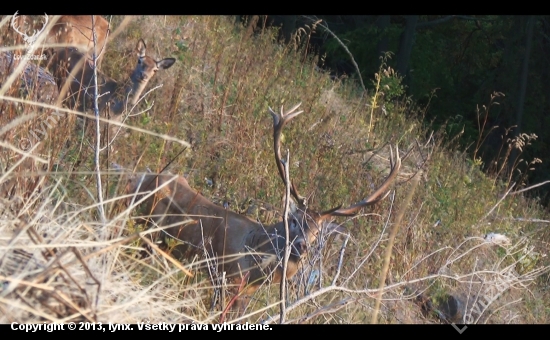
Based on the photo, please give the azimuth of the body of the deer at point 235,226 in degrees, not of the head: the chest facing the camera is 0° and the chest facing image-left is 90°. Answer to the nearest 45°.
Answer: approximately 315°
